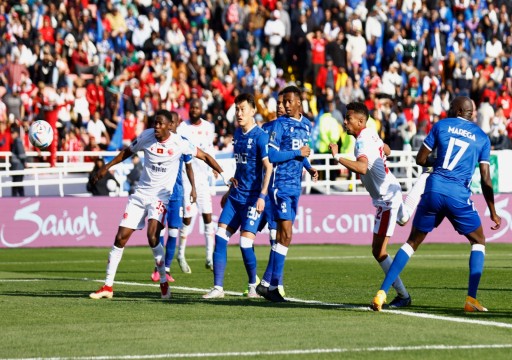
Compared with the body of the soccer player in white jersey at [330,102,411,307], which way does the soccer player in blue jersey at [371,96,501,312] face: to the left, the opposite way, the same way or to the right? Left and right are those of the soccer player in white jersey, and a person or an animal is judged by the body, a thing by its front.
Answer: to the right

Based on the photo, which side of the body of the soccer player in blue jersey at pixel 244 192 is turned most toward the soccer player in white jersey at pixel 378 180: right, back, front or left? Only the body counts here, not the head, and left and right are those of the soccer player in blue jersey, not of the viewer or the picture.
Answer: left

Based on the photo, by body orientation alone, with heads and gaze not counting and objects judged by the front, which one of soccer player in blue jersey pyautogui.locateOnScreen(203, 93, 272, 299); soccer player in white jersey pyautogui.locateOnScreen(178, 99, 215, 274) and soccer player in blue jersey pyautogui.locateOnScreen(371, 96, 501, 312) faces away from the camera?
soccer player in blue jersey pyautogui.locateOnScreen(371, 96, 501, 312)

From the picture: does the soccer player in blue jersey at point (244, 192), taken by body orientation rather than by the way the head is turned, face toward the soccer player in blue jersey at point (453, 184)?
no

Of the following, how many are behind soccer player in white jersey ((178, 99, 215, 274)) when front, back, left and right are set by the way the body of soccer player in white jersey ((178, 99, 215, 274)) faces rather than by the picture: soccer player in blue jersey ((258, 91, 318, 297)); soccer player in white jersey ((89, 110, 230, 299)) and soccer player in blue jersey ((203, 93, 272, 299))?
0

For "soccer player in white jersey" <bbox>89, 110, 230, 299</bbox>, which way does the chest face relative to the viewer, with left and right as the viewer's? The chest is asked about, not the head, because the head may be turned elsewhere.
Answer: facing the viewer

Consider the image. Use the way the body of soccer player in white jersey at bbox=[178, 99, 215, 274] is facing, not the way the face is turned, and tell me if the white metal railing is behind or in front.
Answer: behind

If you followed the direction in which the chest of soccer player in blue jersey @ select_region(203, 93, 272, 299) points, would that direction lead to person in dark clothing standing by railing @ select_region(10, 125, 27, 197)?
no

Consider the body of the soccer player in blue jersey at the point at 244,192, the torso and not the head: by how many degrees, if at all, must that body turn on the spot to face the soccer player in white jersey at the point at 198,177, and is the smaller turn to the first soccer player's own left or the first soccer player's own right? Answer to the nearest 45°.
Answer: approximately 135° to the first soccer player's own right

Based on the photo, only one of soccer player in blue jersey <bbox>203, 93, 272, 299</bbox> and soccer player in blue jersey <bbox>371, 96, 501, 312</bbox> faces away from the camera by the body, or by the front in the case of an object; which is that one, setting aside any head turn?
soccer player in blue jersey <bbox>371, 96, 501, 312</bbox>

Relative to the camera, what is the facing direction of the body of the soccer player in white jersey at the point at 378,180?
to the viewer's left

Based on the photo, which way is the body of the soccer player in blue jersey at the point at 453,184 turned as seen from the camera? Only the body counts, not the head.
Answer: away from the camera

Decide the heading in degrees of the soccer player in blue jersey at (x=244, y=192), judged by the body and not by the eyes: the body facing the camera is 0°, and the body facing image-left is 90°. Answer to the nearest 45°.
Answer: approximately 45°

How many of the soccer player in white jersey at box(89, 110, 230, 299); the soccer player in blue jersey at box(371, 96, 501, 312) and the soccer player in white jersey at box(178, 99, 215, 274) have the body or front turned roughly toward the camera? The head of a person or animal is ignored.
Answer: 2

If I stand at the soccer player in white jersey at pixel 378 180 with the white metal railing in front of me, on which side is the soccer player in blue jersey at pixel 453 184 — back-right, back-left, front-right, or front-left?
back-right

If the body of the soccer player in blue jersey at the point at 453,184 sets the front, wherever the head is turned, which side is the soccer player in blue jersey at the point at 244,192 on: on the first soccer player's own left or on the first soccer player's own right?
on the first soccer player's own left
